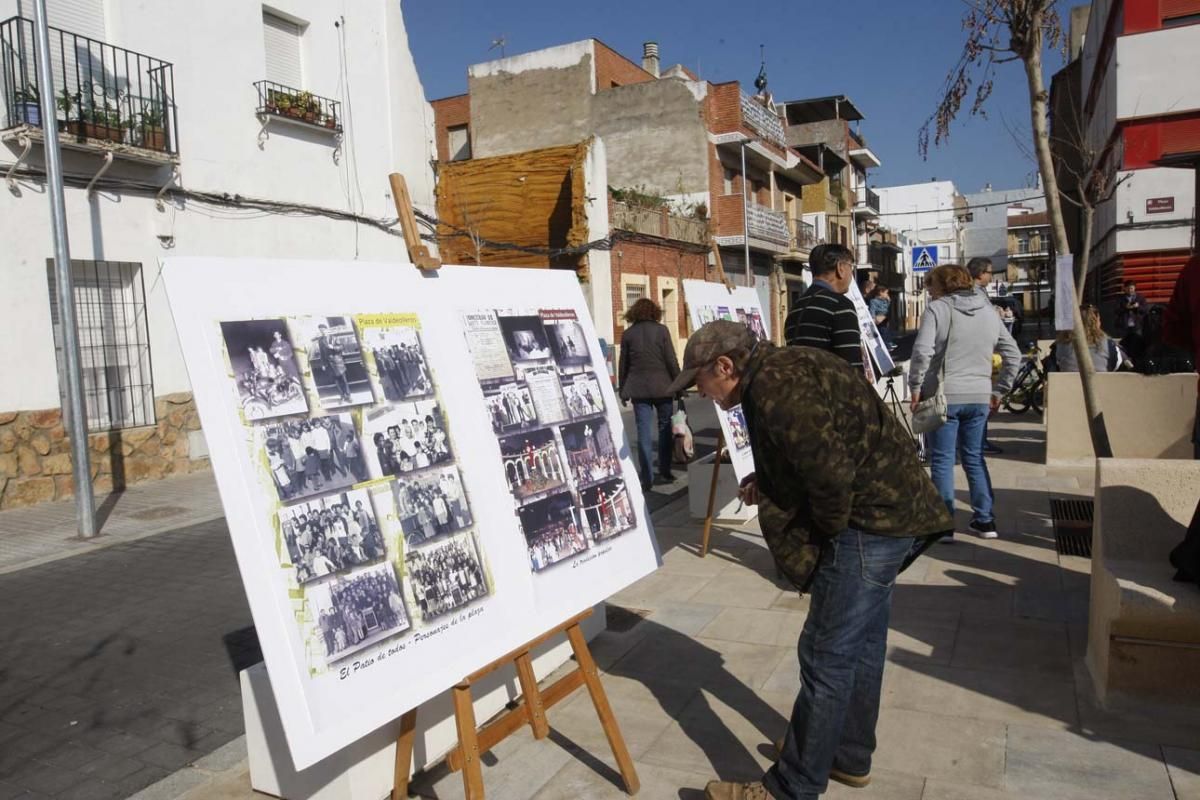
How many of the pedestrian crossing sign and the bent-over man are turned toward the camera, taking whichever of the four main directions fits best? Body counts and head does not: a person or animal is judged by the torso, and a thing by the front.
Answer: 1

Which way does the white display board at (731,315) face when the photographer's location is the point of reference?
facing the viewer and to the right of the viewer

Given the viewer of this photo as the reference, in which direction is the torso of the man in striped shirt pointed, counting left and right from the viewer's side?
facing away from the viewer and to the right of the viewer

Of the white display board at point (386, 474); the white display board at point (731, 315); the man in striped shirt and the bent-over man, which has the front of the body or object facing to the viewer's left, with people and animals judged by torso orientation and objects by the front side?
the bent-over man

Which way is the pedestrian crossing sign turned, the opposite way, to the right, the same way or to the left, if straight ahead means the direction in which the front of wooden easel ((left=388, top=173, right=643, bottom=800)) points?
to the right

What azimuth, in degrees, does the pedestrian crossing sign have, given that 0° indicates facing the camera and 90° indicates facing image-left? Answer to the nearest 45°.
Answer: approximately 0°

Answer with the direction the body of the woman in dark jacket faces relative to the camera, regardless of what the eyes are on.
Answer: away from the camera

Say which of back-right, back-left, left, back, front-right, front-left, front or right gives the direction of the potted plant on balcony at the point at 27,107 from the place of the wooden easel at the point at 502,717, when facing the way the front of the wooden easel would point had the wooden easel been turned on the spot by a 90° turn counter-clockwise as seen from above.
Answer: left

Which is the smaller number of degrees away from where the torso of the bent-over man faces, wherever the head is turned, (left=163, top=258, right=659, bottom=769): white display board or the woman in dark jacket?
the white display board

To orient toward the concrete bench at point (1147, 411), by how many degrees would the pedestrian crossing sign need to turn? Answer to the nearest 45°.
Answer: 0° — it already faces it

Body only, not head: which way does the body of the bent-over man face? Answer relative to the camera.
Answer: to the viewer's left
